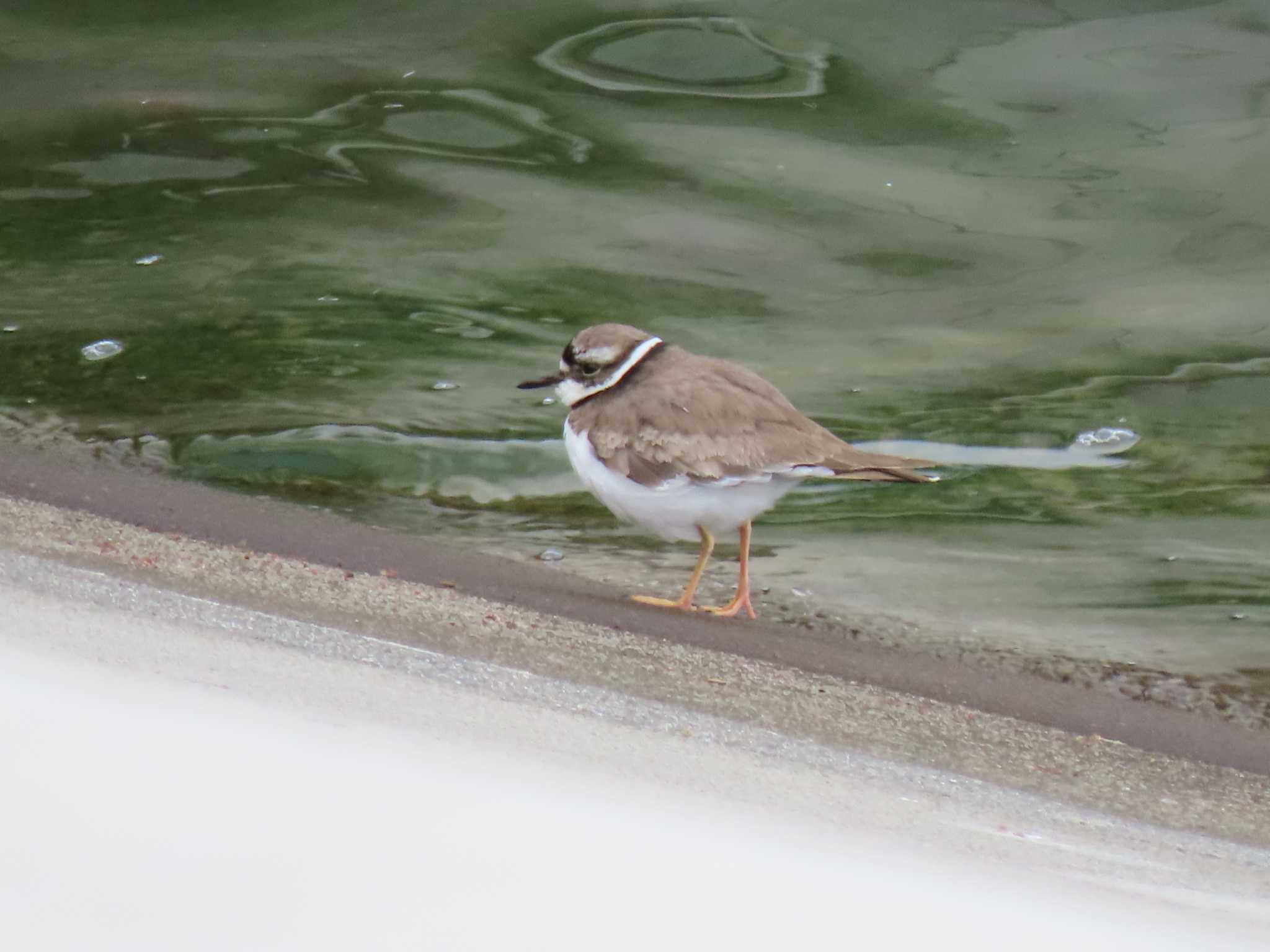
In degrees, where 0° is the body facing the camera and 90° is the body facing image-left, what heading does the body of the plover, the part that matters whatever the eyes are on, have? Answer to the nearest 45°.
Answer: approximately 90°

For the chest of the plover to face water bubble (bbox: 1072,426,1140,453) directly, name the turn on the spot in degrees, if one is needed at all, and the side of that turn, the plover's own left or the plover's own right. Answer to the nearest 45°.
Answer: approximately 135° to the plover's own right

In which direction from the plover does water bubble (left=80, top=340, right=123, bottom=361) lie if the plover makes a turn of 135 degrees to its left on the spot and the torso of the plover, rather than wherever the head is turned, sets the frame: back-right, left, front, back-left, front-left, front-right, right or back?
back
